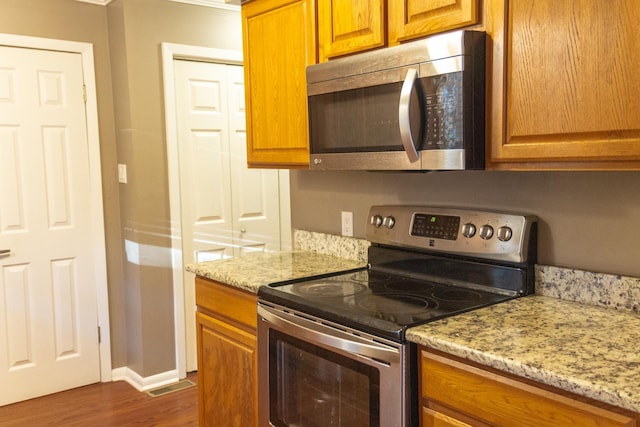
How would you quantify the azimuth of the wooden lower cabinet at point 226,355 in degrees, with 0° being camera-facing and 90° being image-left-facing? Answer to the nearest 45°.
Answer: approximately 45°

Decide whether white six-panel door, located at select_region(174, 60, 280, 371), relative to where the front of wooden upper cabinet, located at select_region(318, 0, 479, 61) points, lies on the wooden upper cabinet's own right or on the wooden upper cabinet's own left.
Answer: on the wooden upper cabinet's own right

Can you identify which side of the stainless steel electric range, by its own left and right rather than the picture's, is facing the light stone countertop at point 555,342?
left

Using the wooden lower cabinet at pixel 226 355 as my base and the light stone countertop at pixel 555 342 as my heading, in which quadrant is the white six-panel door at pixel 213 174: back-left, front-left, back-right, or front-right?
back-left

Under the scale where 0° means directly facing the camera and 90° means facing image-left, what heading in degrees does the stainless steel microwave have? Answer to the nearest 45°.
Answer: approximately 45°

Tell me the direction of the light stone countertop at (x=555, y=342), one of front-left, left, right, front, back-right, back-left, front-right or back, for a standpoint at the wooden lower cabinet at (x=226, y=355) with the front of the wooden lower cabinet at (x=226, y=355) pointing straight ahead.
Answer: left

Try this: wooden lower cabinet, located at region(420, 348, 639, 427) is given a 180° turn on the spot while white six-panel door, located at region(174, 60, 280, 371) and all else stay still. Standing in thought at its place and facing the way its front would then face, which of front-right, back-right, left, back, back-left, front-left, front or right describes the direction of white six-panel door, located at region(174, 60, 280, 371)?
left

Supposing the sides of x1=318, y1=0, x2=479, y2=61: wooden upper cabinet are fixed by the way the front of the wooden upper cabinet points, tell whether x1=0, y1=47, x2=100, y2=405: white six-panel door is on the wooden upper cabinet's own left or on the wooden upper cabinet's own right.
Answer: on the wooden upper cabinet's own right

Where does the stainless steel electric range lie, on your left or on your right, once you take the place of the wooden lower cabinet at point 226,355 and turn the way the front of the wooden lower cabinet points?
on your left

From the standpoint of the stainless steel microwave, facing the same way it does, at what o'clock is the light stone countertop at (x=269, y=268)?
The light stone countertop is roughly at 3 o'clock from the stainless steel microwave.
